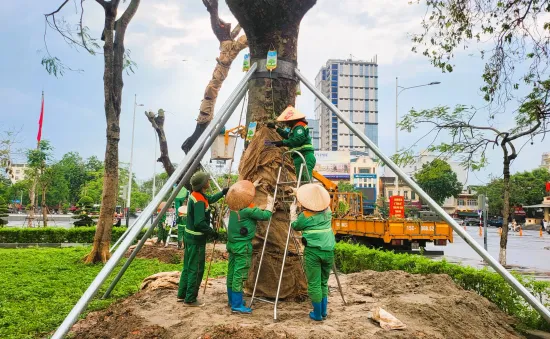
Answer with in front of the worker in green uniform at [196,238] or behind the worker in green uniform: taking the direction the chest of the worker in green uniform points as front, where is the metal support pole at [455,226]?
in front

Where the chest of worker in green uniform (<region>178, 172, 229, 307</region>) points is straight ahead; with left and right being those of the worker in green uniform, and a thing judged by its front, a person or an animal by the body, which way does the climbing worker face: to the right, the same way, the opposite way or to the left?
the opposite way

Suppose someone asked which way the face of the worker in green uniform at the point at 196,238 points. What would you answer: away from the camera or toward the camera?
away from the camera

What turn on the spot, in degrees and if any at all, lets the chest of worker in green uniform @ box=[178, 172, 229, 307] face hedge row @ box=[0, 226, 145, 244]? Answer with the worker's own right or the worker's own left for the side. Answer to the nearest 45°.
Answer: approximately 135° to the worker's own left

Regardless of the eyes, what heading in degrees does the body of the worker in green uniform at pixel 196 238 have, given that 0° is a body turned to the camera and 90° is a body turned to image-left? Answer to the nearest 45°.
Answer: approximately 270°

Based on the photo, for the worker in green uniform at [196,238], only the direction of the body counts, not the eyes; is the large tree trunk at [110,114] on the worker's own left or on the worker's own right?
on the worker's own left

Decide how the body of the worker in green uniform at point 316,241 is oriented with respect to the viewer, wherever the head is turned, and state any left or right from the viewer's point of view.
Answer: facing away from the viewer and to the left of the viewer

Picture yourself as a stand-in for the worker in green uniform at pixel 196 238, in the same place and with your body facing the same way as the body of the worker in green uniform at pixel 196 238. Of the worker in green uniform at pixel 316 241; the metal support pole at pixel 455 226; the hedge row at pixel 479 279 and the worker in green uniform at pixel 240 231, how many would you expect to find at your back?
0

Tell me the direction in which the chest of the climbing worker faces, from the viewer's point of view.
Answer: to the viewer's left

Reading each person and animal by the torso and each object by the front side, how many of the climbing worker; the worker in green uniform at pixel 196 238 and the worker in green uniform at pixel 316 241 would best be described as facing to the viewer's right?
1

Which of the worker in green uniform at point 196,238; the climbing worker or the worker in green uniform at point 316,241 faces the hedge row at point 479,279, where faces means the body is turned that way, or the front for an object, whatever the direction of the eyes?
the worker in green uniform at point 196,238

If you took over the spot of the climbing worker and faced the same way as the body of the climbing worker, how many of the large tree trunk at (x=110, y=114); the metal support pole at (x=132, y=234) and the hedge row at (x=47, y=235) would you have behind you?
0
